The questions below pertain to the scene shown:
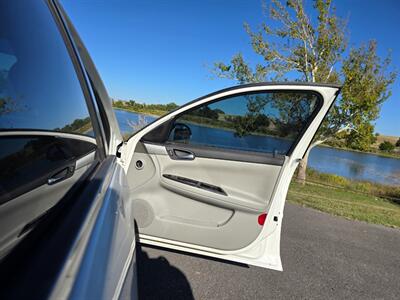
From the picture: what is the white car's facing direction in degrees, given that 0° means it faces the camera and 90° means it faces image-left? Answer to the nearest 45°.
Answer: approximately 180°

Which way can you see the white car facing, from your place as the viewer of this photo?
facing away from the viewer
